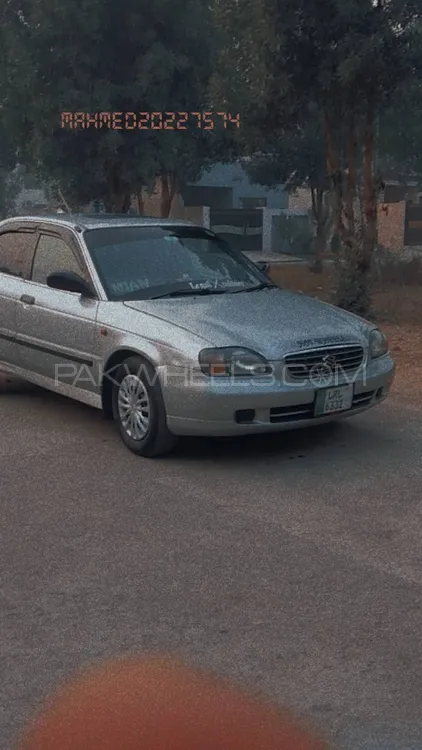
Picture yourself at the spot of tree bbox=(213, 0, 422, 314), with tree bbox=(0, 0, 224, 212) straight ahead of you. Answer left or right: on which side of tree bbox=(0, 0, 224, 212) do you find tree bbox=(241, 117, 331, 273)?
right

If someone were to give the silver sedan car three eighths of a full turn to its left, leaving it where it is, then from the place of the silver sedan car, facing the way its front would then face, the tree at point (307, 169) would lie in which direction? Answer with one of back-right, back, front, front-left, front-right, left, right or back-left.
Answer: front

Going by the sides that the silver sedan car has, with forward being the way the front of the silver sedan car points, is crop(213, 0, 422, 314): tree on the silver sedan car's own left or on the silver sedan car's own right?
on the silver sedan car's own left

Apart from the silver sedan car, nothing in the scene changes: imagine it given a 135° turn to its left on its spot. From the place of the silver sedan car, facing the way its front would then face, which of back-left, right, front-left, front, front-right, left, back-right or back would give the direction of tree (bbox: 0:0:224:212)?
front

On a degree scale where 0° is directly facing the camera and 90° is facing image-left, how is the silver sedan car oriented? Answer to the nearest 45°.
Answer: approximately 315°
